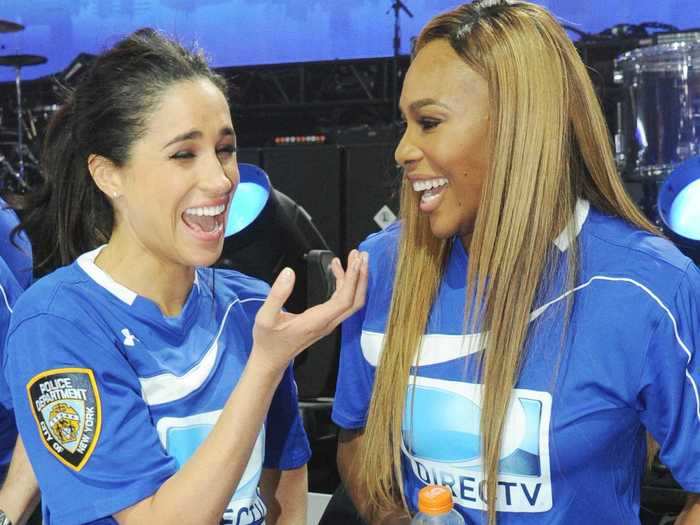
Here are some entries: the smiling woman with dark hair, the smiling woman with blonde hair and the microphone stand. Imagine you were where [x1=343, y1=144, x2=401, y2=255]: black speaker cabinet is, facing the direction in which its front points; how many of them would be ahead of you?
2

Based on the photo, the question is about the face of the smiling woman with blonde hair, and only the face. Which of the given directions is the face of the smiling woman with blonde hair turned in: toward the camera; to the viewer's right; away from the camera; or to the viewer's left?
to the viewer's left

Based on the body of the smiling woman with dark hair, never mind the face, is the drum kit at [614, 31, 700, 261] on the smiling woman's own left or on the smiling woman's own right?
on the smiling woman's own left

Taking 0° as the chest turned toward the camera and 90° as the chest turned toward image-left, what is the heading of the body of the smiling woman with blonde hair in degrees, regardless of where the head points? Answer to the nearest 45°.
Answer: approximately 45°

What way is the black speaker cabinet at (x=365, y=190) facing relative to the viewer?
toward the camera

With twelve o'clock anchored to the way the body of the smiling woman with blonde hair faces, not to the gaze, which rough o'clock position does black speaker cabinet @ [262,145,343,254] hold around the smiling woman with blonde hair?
The black speaker cabinet is roughly at 4 o'clock from the smiling woman with blonde hair.

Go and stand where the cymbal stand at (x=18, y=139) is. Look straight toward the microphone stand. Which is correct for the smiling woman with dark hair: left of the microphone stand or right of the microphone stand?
right

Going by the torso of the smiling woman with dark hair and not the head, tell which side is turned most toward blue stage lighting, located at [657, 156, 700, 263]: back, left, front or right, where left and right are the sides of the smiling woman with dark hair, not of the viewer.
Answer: left

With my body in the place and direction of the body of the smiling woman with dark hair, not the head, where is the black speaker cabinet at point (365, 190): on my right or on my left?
on my left

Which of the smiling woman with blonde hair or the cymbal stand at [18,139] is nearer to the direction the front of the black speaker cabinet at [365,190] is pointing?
the smiling woman with blonde hair

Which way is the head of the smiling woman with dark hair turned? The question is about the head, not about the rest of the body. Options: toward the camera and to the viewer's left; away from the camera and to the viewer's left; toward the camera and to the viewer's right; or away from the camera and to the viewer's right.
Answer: toward the camera and to the viewer's right

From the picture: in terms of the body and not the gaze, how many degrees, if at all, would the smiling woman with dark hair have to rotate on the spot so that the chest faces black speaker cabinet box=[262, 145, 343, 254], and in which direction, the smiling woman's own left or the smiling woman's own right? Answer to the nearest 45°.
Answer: approximately 135° to the smiling woman's own left

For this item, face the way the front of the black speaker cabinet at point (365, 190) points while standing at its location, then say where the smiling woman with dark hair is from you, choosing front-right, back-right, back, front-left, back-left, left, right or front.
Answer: front

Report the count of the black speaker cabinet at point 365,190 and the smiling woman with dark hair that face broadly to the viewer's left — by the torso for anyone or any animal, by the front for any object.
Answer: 0

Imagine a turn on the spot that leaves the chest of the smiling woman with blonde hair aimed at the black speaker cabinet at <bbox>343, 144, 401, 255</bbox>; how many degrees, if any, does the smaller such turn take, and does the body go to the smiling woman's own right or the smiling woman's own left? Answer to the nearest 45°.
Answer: approximately 135° to the smiling woman's own right

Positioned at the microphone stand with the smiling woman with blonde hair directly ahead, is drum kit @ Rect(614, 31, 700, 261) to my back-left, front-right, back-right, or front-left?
front-left

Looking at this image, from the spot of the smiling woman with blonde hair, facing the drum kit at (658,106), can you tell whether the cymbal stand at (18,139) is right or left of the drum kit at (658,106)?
left

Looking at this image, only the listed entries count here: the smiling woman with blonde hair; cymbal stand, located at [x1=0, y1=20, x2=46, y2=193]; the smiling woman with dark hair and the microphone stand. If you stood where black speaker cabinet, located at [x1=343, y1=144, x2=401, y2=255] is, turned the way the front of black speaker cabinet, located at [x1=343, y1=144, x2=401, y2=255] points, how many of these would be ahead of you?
2
